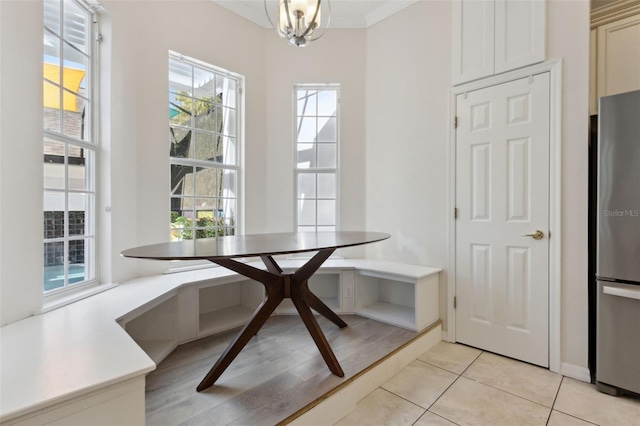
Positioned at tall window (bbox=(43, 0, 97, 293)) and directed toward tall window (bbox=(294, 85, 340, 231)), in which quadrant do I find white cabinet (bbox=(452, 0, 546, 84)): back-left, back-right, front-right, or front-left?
front-right

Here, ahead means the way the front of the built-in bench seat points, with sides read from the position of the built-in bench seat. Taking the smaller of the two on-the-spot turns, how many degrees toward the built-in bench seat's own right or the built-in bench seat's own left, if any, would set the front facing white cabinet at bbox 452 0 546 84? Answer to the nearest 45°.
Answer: approximately 45° to the built-in bench seat's own left

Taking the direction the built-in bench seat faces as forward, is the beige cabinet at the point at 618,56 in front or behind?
in front

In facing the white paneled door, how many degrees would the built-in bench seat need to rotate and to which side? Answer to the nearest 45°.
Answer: approximately 45° to its left

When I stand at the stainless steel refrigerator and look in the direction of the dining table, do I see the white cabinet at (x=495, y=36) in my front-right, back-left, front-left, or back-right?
front-right

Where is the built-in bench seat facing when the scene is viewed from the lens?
facing the viewer and to the right of the viewer
